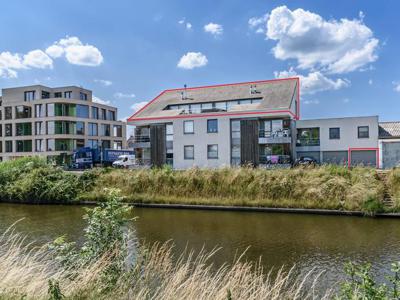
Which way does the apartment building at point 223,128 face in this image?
toward the camera

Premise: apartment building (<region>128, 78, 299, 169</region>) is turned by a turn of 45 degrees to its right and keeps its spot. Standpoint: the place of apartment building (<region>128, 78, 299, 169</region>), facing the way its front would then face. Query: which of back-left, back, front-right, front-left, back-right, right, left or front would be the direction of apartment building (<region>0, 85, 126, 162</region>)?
right

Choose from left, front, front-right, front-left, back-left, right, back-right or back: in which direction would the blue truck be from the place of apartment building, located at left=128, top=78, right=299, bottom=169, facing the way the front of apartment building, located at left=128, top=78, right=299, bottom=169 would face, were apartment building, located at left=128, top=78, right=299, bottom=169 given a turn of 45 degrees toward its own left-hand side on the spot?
back

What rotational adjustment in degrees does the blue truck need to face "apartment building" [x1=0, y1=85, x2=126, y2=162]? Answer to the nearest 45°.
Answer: approximately 90° to its right

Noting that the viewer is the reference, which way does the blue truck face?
facing the viewer and to the left of the viewer
